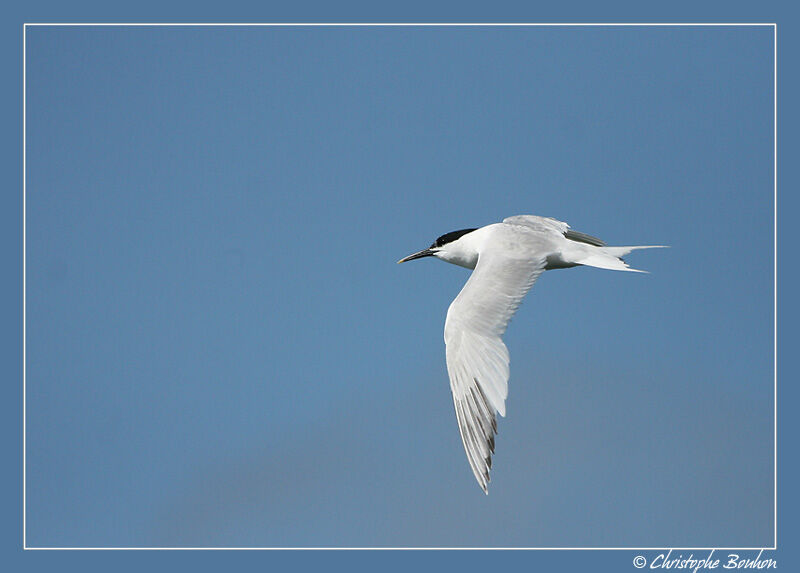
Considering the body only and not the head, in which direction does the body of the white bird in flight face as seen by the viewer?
to the viewer's left
